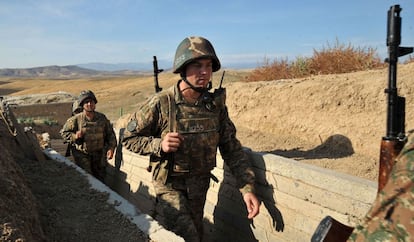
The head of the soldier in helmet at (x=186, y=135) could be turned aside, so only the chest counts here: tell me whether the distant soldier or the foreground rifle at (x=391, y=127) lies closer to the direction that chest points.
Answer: the foreground rifle

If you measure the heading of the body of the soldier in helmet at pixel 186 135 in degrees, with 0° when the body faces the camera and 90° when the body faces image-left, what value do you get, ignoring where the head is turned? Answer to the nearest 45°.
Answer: approximately 315°

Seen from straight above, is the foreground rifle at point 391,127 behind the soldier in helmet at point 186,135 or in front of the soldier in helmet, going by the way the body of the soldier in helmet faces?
in front

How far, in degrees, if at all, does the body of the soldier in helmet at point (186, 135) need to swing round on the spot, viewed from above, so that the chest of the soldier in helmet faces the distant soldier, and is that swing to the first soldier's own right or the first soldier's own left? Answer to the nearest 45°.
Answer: approximately 180°
